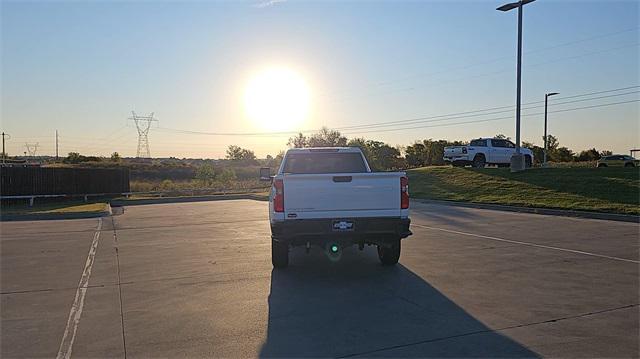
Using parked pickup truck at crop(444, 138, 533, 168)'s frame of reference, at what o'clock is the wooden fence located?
The wooden fence is roughly at 7 o'clock from the parked pickup truck.

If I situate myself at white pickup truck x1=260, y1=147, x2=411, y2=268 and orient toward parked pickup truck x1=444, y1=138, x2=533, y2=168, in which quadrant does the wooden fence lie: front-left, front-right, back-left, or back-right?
front-left

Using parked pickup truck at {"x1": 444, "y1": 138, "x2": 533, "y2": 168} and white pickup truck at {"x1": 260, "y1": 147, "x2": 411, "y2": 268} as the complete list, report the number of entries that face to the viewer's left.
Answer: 0

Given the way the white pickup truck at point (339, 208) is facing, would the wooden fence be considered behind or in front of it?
in front

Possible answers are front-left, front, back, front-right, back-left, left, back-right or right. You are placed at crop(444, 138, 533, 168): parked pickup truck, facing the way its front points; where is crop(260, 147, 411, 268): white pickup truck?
back-right

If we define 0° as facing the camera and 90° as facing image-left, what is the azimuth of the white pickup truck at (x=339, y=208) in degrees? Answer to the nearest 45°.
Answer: approximately 180°

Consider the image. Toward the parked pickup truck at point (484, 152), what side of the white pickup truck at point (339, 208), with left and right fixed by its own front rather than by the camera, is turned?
front

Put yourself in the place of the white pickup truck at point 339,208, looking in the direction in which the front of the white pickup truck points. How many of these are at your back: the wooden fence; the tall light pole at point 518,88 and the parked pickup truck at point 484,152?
0

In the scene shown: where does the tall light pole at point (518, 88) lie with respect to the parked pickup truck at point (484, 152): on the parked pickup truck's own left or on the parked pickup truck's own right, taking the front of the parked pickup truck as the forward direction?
on the parked pickup truck's own right

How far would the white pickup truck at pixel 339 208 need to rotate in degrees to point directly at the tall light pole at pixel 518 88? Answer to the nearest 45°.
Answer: approximately 45° to its right

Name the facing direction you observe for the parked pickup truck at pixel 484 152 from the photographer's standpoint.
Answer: facing away from the viewer and to the right of the viewer
